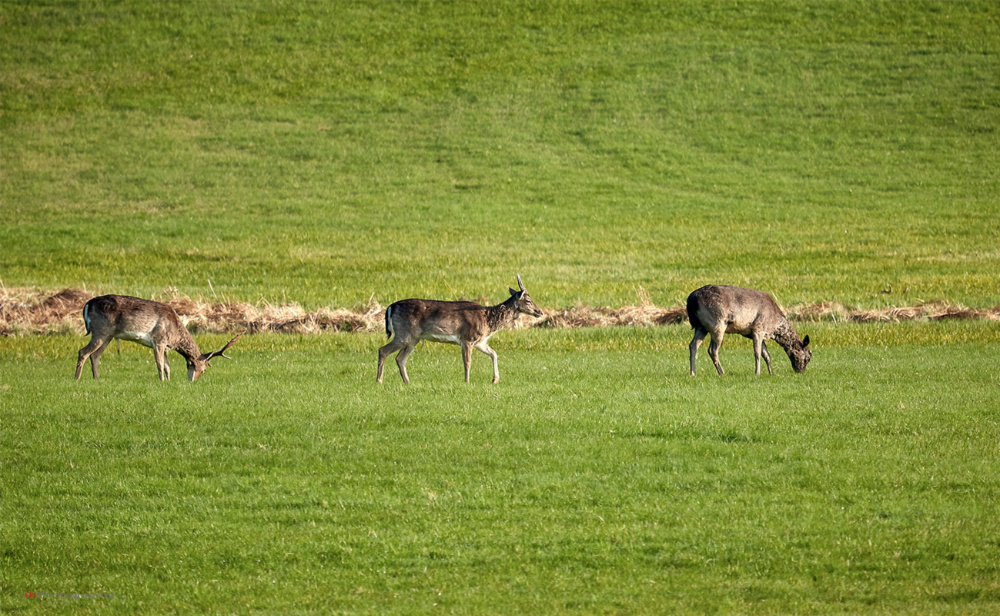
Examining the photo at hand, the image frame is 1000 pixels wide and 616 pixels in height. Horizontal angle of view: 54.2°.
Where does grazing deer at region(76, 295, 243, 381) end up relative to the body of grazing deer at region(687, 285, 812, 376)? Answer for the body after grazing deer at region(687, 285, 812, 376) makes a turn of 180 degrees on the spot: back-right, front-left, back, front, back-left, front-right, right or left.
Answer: front

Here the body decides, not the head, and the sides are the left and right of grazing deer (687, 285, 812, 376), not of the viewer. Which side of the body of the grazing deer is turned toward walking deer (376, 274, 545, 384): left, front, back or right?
back

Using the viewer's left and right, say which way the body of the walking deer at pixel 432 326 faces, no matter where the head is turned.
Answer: facing to the right of the viewer

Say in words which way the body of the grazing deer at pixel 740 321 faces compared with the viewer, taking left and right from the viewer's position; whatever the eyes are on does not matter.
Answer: facing to the right of the viewer

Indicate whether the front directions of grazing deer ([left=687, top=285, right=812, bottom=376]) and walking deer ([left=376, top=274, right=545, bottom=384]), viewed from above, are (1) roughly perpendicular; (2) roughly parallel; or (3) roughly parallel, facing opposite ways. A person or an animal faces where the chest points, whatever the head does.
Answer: roughly parallel

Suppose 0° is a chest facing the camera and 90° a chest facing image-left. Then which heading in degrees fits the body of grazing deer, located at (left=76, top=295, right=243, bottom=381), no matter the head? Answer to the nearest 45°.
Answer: approximately 270°

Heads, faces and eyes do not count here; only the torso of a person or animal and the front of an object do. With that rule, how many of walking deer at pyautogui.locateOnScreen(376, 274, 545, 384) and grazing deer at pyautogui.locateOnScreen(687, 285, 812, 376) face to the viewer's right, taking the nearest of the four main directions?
2

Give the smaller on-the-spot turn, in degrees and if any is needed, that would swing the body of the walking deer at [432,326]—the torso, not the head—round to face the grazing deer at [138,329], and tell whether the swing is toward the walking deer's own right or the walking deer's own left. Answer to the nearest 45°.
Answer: approximately 180°

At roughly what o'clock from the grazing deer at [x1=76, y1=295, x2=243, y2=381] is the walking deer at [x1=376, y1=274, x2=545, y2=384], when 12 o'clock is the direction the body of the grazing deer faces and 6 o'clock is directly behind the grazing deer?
The walking deer is roughly at 1 o'clock from the grazing deer.

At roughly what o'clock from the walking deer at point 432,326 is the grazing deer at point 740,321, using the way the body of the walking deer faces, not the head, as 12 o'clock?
The grazing deer is roughly at 12 o'clock from the walking deer.
